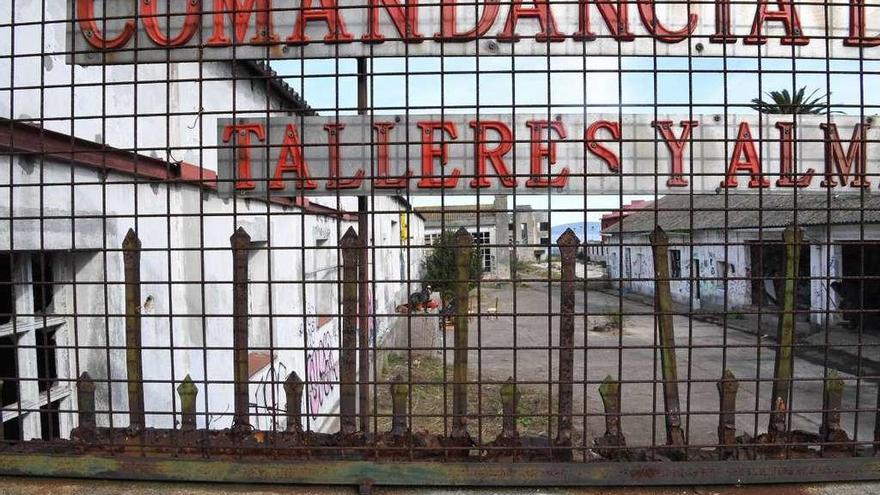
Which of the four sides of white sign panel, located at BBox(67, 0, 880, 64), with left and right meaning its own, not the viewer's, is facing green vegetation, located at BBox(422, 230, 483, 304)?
back

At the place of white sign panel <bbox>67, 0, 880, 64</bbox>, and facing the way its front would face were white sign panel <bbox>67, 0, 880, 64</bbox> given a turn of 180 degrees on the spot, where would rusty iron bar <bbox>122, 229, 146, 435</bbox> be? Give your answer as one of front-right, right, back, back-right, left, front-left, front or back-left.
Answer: left

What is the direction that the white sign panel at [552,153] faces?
toward the camera

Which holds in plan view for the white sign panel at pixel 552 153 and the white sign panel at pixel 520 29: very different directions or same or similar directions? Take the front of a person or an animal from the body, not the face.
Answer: same or similar directions

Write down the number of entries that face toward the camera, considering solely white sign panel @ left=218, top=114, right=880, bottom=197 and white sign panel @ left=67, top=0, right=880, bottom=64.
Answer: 2

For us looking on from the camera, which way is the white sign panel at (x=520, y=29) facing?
facing the viewer
